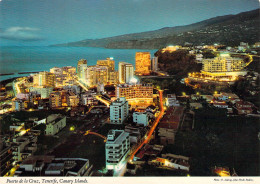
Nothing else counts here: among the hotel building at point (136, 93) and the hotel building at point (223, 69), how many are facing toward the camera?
2

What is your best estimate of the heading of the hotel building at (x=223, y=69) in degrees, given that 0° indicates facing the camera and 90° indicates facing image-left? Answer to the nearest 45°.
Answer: approximately 0°

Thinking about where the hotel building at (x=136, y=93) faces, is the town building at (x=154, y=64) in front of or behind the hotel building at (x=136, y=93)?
behind

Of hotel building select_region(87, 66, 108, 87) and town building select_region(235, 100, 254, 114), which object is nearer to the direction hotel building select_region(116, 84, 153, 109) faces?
the town building

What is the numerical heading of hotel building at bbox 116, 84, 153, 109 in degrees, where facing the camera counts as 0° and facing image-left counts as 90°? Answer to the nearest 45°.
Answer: approximately 0°

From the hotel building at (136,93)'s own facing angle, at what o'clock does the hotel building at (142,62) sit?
the hotel building at (142,62) is roughly at 6 o'clock from the hotel building at (136,93).

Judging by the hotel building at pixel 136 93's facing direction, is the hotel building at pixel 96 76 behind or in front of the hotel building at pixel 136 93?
behind
